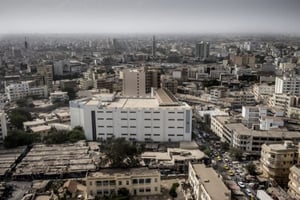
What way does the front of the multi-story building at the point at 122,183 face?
toward the camera

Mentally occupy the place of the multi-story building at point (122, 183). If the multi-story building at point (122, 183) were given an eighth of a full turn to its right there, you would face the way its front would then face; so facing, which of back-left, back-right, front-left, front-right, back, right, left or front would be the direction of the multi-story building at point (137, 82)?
back-right

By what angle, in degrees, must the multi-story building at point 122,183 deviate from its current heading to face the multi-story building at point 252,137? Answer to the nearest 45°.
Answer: approximately 135° to its left

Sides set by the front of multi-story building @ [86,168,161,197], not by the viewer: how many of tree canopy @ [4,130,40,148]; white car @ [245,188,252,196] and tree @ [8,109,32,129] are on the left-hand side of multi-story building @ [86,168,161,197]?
1

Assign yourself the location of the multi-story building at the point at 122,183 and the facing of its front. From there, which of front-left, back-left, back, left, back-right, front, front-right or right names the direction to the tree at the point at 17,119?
back-right

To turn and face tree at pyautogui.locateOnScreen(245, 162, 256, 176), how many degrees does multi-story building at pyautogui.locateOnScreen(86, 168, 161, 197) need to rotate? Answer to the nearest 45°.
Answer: approximately 90° to its left

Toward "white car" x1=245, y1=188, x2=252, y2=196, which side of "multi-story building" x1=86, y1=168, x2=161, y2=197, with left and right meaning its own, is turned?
left

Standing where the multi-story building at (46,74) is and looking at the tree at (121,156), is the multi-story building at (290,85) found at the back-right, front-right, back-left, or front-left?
front-left

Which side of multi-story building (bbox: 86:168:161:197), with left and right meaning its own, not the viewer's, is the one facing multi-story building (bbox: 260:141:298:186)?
left

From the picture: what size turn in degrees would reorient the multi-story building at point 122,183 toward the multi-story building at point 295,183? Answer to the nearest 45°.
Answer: approximately 90° to its left

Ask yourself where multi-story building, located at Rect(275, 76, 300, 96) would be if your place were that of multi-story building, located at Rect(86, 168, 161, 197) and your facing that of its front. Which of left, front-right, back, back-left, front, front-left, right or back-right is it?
back-left

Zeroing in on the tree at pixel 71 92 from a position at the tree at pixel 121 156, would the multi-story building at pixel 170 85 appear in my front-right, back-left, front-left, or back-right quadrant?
front-right

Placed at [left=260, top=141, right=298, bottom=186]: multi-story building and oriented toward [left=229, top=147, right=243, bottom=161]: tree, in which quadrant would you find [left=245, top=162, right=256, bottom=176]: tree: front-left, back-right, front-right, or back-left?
front-left

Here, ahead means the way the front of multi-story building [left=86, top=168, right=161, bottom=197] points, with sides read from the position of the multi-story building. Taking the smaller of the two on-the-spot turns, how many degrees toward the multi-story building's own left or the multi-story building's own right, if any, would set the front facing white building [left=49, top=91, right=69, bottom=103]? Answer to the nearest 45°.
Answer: approximately 180°

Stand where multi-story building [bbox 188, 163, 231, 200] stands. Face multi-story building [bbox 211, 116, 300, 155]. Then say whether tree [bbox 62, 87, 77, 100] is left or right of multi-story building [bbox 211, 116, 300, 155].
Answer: left

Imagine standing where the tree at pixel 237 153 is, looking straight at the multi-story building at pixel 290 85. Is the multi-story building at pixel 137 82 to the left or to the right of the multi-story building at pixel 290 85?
left

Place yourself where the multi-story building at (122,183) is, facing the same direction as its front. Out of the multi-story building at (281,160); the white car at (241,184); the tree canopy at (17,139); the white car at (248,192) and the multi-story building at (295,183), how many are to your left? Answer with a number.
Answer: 4
